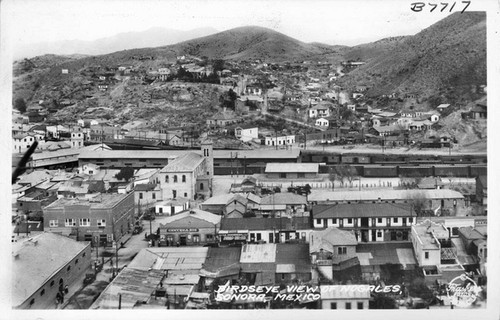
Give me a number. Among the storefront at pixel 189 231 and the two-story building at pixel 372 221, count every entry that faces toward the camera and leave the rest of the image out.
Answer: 2

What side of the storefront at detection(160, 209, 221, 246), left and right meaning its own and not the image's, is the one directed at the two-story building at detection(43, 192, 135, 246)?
right

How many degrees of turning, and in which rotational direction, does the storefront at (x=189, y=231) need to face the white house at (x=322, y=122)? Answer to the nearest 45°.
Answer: approximately 135° to its left

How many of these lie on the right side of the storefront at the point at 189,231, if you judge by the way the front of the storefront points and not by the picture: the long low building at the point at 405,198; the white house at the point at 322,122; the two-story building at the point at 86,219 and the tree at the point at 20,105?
2

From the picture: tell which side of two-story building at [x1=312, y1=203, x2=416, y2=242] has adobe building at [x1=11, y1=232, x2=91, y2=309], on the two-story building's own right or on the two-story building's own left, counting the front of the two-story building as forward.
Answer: on the two-story building's own right

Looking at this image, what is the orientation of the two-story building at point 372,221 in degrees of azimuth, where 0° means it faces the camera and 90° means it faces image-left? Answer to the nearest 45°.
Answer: approximately 0°

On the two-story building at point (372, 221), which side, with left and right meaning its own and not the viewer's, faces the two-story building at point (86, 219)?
right

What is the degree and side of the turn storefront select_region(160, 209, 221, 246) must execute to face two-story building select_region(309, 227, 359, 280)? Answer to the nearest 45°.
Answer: approximately 45° to its left

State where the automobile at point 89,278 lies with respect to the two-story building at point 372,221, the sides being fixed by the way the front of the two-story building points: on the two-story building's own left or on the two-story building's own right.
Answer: on the two-story building's own right

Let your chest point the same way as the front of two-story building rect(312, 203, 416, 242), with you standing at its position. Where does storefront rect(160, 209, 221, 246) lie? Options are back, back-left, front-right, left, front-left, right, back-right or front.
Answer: right

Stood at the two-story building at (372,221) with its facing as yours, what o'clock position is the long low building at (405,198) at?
The long low building is roughly at 7 o'clock from the two-story building.

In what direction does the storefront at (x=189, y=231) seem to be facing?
toward the camera
